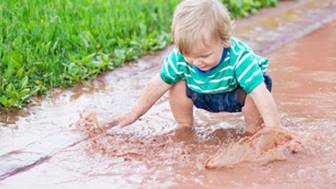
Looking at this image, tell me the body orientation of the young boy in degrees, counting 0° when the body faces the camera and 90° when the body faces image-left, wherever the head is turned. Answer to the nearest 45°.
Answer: approximately 45°
